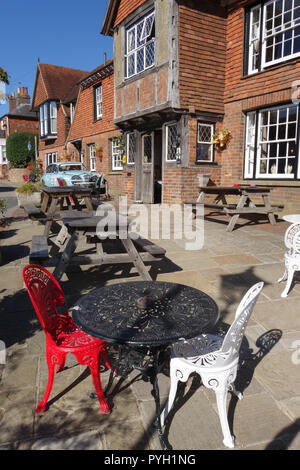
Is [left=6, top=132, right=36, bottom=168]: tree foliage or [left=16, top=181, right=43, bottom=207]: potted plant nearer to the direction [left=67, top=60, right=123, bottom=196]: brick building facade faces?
the potted plant

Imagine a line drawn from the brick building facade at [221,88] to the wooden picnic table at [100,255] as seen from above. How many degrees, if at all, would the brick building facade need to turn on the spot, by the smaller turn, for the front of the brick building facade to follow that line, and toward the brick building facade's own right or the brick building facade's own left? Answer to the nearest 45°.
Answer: approximately 45° to the brick building facade's own left

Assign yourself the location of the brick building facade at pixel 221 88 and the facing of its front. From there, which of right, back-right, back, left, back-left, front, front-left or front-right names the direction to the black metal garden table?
front-left

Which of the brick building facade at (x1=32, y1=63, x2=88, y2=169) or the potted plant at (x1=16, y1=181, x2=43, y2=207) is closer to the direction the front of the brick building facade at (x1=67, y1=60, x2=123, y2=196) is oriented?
the potted plant

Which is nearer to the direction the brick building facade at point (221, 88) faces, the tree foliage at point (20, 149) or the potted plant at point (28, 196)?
the potted plant

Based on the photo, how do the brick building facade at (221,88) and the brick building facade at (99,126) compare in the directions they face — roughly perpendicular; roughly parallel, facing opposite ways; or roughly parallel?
roughly parallel

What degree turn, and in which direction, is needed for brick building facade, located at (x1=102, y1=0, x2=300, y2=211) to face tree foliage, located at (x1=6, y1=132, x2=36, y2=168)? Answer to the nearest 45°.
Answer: approximately 90° to its right

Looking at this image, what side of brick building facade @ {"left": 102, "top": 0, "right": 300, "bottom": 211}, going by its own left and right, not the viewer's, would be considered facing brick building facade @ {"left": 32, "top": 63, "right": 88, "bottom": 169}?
right

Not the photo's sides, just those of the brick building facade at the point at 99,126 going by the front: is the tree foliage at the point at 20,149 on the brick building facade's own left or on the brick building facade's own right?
on the brick building facade's own right

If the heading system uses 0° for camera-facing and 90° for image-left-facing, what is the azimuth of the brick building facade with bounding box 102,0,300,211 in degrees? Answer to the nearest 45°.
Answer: approximately 45°

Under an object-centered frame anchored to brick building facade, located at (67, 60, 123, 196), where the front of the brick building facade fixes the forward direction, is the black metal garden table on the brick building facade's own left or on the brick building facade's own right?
on the brick building facade's own left

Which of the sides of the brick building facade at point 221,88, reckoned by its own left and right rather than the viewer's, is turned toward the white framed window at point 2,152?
right

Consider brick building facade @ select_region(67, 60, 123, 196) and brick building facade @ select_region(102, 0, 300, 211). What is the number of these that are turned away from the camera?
0
